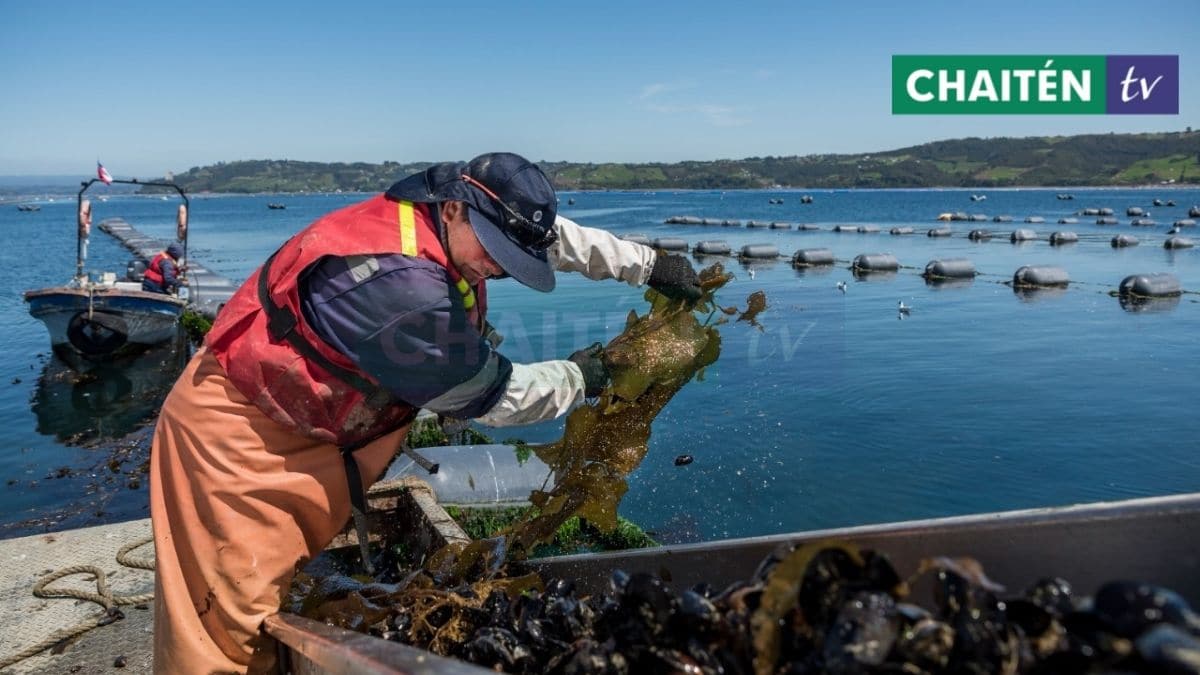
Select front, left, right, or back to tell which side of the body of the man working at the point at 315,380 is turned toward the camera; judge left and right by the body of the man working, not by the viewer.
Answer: right

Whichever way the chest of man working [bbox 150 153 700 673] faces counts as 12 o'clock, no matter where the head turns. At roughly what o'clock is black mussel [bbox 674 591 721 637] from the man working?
The black mussel is roughly at 2 o'clock from the man working.

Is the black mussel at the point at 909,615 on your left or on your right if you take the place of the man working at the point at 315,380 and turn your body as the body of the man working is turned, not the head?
on your right

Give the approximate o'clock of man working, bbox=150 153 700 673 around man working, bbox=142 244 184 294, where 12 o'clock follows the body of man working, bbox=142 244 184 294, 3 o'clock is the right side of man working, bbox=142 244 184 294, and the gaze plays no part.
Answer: man working, bbox=150 153 700 673 is roughly at 3 o'clock from man working, bbox=142 244 184 294.

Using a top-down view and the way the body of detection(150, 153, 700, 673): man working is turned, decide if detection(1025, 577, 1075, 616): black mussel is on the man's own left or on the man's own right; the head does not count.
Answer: on the man's own right

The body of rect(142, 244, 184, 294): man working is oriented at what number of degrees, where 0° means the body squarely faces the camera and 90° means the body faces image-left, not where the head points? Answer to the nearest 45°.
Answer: approximately 270°

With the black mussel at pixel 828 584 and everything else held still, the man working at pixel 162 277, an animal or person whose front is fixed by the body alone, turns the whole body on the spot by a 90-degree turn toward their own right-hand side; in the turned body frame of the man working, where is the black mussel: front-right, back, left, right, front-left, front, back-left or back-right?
front
